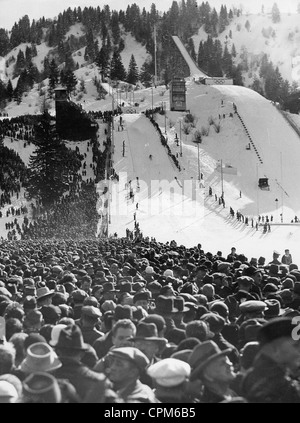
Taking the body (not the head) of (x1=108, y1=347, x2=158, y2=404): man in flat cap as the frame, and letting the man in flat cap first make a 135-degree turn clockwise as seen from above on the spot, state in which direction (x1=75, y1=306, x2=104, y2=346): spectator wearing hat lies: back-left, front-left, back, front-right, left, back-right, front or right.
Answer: front

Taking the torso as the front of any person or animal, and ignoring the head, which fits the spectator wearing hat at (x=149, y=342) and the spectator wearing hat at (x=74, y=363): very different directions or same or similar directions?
same or similar directions

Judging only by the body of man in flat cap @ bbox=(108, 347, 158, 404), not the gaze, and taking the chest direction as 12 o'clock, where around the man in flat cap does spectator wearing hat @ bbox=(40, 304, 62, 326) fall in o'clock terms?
The spectator wearing hat is roughly at 4 o'clock from the man in flat cap.

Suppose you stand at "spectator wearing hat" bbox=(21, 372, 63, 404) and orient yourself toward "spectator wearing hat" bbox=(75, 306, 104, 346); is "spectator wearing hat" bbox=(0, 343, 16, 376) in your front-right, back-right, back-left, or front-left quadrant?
front-left

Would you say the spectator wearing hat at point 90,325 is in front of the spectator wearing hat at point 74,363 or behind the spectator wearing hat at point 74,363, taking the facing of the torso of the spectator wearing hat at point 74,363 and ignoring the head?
in front

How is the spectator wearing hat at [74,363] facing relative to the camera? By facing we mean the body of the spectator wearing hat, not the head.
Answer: away from the camera

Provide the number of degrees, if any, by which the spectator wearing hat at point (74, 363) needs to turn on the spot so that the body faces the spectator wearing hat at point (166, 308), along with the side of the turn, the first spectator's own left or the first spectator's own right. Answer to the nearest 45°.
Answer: approximately 45° to the first spectator's own right

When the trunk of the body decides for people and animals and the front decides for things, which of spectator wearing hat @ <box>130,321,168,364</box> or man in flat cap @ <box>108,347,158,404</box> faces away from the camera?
the spectator wearing hat

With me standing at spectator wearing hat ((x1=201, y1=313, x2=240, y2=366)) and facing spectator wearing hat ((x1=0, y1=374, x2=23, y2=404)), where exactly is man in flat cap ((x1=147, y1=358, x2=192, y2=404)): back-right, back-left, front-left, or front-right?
front-left
